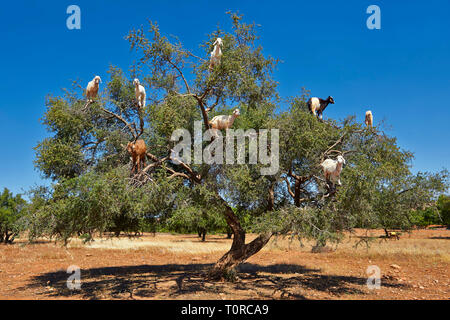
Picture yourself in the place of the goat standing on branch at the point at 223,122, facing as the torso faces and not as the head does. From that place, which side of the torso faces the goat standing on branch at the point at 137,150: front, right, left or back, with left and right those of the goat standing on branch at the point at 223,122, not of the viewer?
back

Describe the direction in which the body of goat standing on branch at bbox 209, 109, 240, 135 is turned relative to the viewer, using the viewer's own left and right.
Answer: facing to the right of the viewer

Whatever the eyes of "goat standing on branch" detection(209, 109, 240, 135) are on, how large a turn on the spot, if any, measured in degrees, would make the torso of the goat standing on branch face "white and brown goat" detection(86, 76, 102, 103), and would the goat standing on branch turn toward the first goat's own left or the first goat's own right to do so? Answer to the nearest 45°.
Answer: approximately 180°

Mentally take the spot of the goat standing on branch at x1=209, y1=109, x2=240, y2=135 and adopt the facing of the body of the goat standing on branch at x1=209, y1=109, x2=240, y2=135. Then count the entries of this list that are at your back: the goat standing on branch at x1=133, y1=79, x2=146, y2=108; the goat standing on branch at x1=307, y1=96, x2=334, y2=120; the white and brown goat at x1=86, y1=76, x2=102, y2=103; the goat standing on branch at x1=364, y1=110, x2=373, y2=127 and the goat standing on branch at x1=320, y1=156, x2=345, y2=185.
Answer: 2
